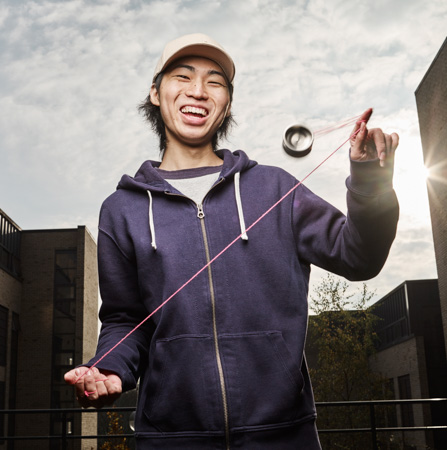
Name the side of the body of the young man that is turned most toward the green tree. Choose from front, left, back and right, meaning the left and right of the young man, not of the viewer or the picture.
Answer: back

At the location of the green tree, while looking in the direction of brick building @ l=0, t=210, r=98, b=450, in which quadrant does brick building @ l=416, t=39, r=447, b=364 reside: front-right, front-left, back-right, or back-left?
back-left

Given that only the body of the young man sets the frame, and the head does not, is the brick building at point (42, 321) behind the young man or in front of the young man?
behind

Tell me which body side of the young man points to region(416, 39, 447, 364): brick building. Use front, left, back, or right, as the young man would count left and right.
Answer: back

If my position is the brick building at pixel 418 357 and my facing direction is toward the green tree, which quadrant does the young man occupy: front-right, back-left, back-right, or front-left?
front-left

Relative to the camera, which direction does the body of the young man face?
toward the camera

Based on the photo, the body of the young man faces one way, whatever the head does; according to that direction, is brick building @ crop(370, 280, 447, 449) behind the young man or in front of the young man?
behind

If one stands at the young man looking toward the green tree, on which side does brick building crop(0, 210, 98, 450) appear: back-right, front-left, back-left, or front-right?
front-left
